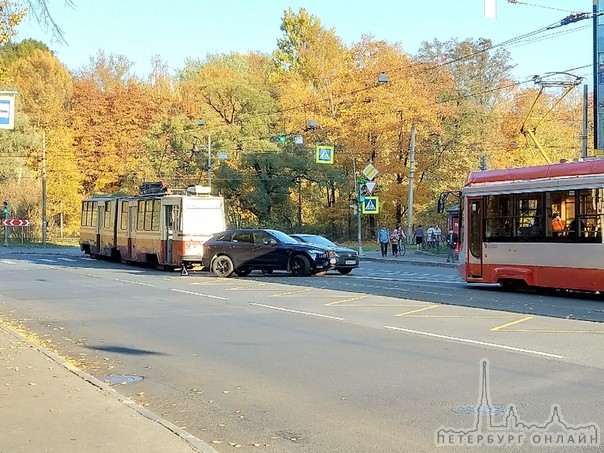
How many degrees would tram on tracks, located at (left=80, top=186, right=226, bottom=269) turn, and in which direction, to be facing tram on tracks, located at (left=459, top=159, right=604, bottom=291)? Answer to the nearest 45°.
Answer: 0° — it already faces it

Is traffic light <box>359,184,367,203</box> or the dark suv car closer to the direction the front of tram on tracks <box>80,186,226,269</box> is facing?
the dark suv car

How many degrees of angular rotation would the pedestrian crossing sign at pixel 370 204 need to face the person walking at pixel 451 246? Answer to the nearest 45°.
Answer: approximately 45° to its left

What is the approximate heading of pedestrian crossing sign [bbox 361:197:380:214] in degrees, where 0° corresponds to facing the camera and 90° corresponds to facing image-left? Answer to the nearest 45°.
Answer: approximately 0°

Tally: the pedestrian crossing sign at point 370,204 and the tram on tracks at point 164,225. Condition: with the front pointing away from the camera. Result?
0

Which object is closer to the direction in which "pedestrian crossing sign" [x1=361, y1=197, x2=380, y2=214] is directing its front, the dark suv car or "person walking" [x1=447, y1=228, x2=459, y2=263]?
the dark suv car

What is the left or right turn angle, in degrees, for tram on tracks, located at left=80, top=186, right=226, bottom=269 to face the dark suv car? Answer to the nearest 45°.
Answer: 0° — it already faces it

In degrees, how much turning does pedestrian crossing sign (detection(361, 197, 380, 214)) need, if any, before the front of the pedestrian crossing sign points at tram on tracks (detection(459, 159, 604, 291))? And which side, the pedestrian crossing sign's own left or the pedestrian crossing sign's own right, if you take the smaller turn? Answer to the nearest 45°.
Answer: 0° — it already faces it

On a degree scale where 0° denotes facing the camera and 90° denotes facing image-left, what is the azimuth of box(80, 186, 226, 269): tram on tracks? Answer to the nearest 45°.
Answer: approximately 315°

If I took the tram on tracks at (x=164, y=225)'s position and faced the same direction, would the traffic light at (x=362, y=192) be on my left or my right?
on my left

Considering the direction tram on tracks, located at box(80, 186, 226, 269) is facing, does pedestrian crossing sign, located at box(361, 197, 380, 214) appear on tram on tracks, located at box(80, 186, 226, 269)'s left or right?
on its left
